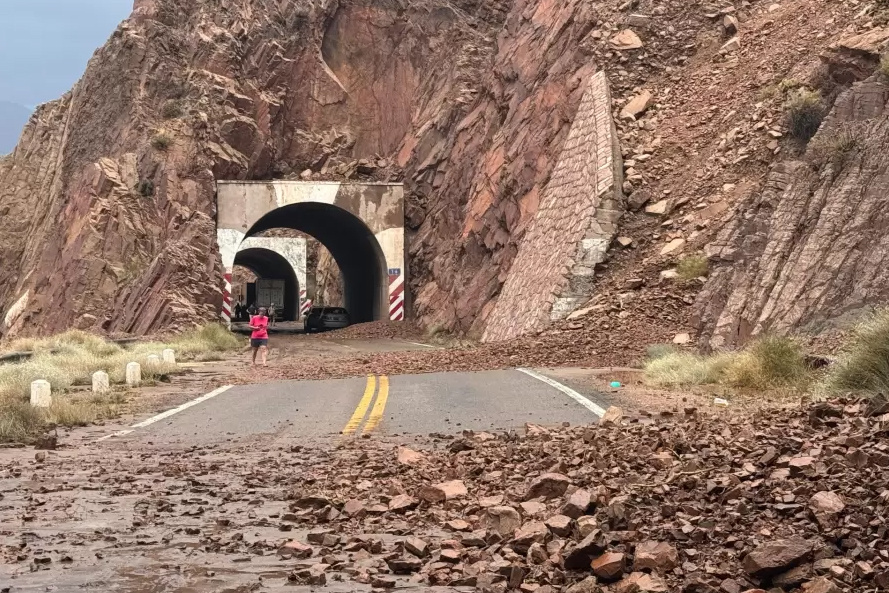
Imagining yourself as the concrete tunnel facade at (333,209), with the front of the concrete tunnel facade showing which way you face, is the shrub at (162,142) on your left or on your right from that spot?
on your right

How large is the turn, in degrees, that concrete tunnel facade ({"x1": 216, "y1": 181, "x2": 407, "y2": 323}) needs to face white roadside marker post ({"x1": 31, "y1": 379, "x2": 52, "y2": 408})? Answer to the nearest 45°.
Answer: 0° — it already faces it

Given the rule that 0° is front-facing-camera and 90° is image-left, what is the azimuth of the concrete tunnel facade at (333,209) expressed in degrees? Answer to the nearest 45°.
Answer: approximately 0°

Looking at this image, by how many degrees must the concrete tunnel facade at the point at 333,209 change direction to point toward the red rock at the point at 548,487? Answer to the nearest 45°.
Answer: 0° — it already faces it

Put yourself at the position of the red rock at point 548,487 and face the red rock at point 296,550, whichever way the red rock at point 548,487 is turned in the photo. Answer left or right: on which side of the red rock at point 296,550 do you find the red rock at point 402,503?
right

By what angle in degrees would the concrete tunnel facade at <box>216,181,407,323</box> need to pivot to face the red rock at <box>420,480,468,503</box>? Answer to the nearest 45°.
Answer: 0° — it already faces it

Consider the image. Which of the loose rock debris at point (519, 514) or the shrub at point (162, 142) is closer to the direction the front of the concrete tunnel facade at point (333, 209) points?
the loose rock debris

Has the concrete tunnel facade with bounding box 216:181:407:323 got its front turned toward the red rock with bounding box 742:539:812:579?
yes
